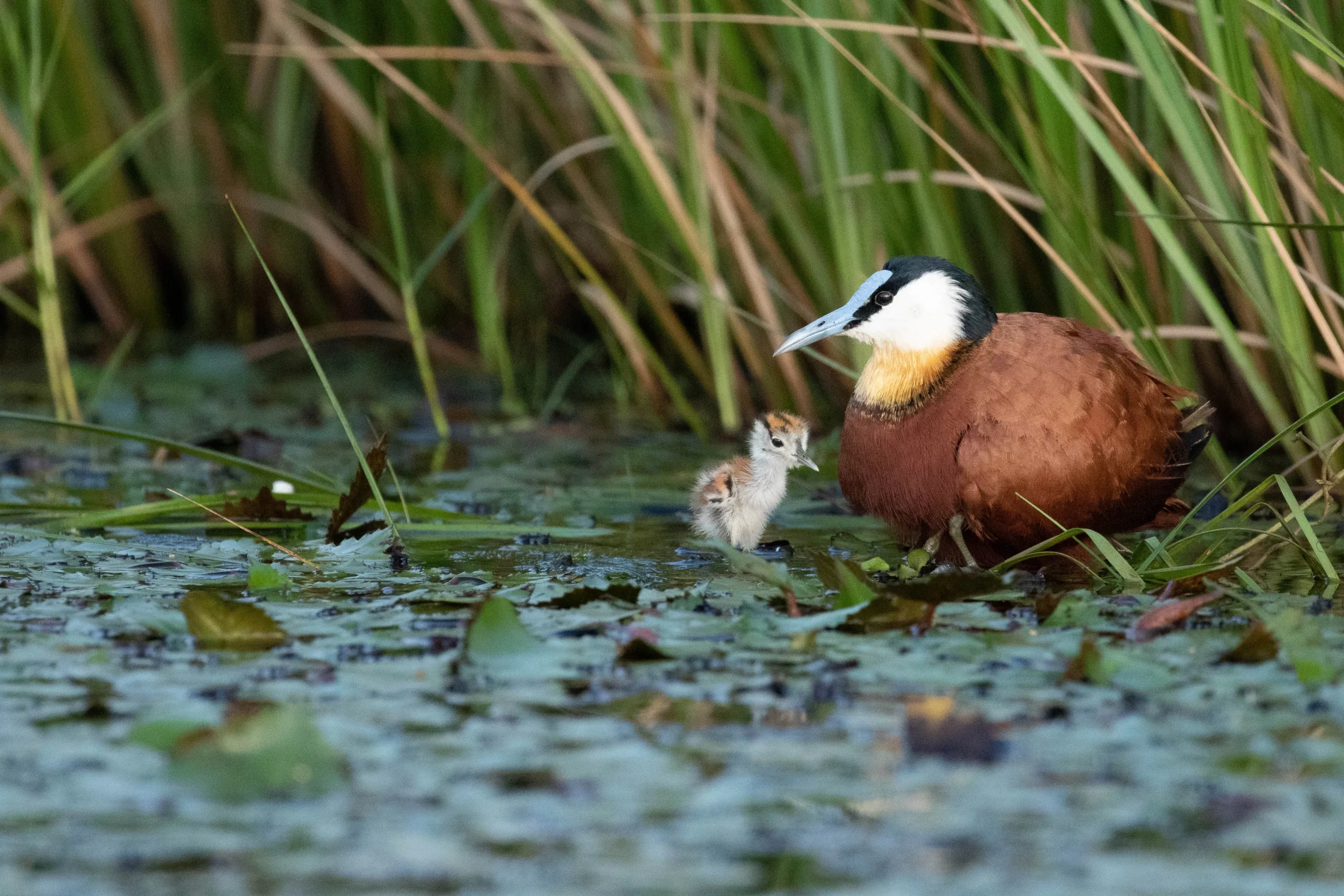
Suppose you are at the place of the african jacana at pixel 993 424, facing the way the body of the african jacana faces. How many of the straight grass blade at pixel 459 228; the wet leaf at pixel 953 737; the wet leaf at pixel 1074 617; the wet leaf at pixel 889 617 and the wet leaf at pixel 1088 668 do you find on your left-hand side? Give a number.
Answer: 4

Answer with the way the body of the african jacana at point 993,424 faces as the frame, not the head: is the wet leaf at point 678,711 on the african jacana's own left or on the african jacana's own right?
on the african jacana's own left

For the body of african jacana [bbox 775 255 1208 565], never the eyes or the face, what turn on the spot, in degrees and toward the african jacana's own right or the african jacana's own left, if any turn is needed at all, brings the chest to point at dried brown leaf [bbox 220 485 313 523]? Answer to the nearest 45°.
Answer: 0° — it already faces it

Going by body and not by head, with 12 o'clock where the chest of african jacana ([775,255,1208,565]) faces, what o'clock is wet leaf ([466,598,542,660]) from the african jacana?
The wet leaf is roughly at 10 o'clock from the african jacana.

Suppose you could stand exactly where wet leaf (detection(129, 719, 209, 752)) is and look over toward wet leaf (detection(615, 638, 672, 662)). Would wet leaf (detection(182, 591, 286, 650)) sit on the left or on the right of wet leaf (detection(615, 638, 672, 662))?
left

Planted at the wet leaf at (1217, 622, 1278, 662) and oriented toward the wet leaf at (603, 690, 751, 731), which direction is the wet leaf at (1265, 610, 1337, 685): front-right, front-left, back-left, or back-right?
back-left

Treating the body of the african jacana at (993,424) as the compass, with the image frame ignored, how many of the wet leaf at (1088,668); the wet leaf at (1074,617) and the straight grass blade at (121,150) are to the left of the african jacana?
2

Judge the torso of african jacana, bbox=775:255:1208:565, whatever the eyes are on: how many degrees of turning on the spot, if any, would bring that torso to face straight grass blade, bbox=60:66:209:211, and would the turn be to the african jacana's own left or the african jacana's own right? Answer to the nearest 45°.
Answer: approximately 45° to the african jacana's own right

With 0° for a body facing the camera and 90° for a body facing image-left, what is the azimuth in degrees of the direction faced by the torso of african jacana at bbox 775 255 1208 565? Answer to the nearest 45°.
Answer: approximately 90°

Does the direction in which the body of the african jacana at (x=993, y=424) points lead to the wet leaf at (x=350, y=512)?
yes
